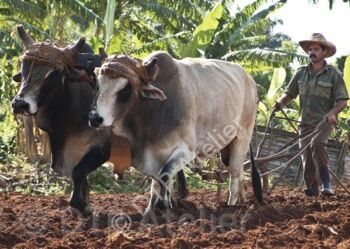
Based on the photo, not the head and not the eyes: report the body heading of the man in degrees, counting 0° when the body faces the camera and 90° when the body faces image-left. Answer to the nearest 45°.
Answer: approximately 45°

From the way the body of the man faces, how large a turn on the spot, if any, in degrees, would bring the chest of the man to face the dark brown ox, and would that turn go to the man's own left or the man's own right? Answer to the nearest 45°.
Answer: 0° — they already face it

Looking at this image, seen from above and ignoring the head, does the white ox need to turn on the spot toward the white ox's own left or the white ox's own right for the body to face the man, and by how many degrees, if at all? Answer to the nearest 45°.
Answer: approximately 180°

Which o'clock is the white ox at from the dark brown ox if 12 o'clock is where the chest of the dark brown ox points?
The white ox is roughly at 8 o'clock from the dark brown ox.

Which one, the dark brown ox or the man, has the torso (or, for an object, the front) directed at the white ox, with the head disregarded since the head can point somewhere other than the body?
the man

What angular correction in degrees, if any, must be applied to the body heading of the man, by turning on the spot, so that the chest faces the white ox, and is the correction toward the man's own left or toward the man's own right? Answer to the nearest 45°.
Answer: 0° — they already face it

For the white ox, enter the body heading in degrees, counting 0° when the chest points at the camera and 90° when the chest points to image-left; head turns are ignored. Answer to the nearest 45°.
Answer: approximately 45°

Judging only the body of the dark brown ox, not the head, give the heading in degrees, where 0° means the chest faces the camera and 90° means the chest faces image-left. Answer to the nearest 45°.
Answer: approximately 45°

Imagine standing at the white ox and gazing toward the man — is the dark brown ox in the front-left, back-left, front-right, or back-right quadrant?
back-left

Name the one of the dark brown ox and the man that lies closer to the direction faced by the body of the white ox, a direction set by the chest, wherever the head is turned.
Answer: the dark brown ox
